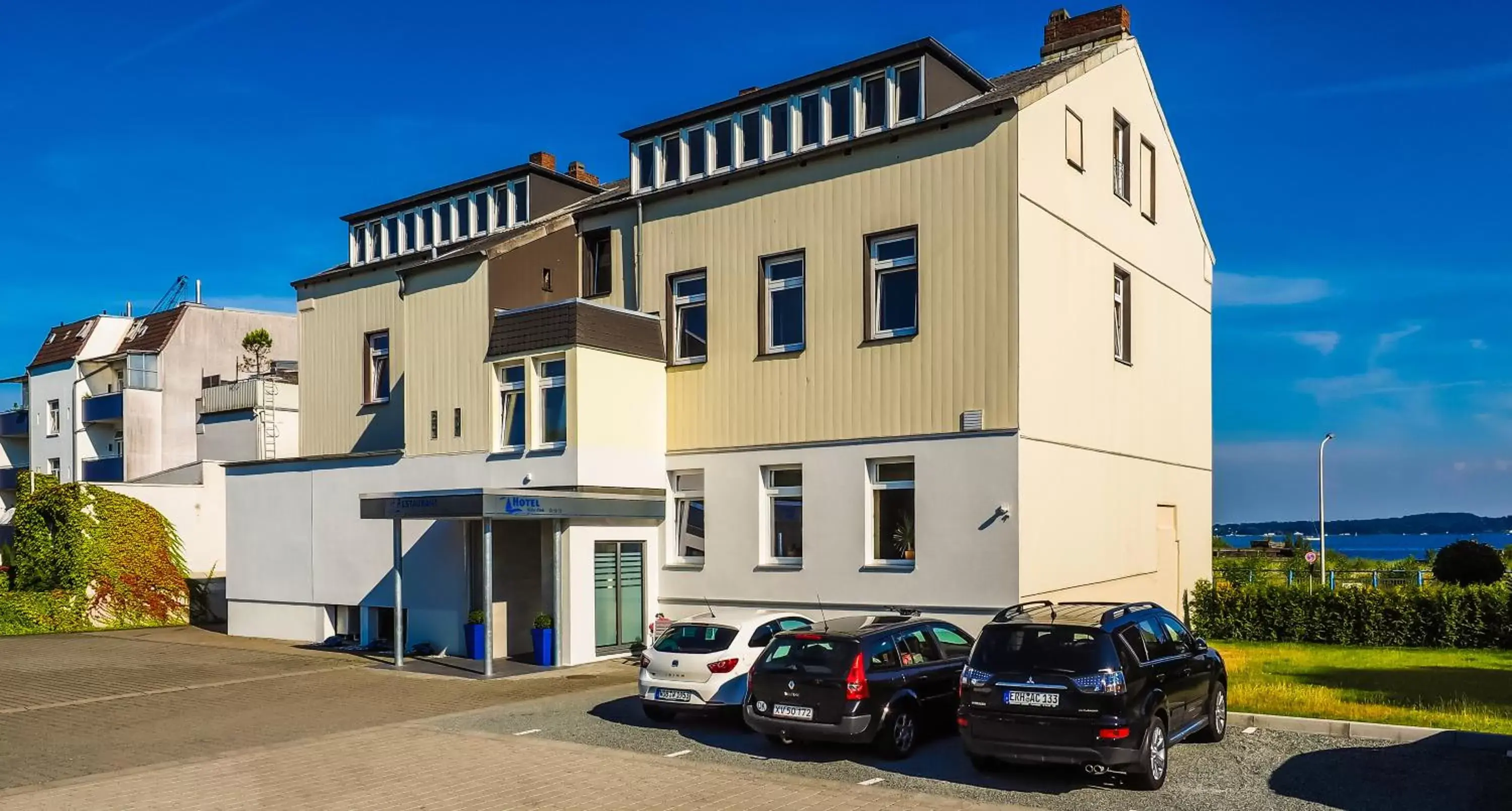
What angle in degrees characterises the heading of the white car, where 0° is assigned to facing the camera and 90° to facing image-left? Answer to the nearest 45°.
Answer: approximately 225°

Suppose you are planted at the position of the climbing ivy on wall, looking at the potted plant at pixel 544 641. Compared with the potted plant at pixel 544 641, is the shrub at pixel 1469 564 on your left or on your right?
left

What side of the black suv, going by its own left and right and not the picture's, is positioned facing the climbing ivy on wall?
left

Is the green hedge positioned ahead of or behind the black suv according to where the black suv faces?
ahead

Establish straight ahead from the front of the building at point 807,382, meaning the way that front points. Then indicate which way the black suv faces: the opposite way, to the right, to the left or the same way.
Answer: the opposite way

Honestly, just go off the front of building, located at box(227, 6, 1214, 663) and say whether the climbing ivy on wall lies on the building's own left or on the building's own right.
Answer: on the building's own right

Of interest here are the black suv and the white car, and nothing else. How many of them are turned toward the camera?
0

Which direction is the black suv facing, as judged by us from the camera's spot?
facing away from the viewer and to the right of the viewer

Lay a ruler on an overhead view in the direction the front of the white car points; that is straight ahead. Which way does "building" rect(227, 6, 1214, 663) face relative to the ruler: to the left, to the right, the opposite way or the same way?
the opposite way

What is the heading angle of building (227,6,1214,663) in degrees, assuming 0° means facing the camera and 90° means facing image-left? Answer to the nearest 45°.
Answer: approximately 45°
